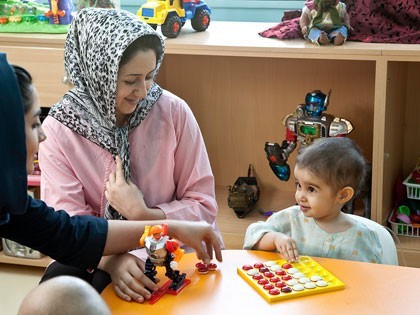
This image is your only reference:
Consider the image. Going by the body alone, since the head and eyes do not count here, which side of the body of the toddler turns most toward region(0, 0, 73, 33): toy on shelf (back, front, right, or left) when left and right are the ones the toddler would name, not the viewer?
right

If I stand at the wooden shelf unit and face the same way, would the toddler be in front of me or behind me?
in front

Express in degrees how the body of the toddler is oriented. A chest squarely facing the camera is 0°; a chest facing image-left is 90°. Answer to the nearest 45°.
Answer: approximately 45°

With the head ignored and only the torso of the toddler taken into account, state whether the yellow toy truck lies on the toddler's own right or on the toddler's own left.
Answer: on the toddler's own right

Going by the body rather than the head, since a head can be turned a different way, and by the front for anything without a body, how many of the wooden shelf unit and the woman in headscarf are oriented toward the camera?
2

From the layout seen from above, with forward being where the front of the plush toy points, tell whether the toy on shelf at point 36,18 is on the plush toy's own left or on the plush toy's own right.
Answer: on the plush toy's own right

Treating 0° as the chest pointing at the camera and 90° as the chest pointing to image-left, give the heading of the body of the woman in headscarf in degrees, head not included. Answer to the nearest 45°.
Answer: approximately 0°

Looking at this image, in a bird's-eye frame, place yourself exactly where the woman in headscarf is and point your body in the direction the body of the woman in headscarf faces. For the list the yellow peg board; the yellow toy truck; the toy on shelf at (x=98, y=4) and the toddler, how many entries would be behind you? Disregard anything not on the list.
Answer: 2

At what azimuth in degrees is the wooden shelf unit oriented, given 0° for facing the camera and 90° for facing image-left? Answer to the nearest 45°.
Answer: approximately 0°

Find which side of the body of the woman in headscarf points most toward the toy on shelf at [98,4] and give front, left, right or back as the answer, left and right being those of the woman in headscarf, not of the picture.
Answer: back

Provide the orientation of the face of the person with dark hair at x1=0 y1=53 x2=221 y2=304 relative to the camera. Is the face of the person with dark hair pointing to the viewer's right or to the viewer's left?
to the viewer's right

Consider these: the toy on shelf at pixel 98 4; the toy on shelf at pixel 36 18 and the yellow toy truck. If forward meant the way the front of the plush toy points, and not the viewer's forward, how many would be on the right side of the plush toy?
3
